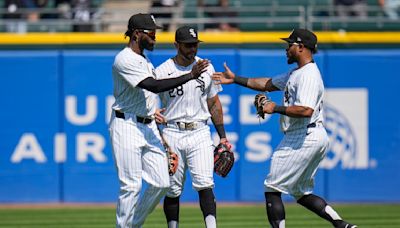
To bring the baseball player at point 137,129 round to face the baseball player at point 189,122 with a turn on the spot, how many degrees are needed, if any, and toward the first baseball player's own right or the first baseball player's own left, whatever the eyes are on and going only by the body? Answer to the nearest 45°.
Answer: approximately 45° to the first baseball player's own left

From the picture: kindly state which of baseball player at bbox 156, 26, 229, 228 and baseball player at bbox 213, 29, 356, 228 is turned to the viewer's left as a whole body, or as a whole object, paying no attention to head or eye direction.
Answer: baseball player at bbox 213, 29, 356, 228

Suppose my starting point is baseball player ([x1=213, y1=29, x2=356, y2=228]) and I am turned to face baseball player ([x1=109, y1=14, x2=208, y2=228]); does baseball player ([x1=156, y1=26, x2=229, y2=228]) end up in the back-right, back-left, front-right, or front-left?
front-right

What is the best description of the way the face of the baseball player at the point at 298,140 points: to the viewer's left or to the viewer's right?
to the viewer's left

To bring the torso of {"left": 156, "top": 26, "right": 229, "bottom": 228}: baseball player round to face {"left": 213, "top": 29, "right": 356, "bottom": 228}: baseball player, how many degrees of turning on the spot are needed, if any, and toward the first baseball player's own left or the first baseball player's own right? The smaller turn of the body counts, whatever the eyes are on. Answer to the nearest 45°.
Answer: approximately 45° to the first baseball player's own left

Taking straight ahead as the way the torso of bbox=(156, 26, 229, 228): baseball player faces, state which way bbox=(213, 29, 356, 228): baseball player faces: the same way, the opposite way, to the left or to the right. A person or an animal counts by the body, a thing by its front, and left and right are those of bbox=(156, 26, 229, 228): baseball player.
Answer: to the right

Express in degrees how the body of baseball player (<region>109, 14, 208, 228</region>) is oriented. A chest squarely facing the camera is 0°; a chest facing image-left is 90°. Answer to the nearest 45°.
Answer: approximately 270°

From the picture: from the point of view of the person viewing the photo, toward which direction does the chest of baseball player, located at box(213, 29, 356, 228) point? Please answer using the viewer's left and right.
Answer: facing to the left of the viewer

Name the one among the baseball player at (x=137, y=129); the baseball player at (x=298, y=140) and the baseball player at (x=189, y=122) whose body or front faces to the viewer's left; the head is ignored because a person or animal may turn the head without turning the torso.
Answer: the baseball player at (x=298, y=140)

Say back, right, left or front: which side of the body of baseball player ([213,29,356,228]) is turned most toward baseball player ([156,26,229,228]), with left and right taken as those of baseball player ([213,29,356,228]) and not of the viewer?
front

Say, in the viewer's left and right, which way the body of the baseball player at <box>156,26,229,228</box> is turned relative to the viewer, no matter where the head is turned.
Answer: facing the viewer
